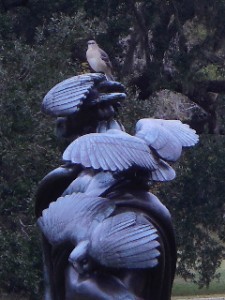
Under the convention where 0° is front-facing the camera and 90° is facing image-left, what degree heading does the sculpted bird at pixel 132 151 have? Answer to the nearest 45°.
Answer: approximately 135°
